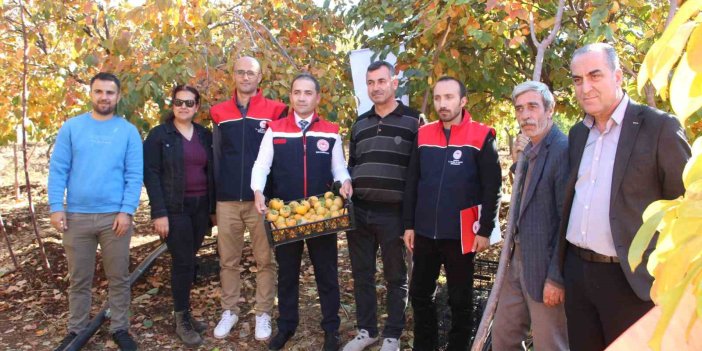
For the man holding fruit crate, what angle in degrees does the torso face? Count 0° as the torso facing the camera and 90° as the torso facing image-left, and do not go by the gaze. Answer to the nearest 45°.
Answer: approximately 0°

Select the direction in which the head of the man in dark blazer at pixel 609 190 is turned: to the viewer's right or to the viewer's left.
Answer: to the viewer's left

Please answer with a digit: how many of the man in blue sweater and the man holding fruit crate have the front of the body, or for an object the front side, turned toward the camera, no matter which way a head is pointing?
2

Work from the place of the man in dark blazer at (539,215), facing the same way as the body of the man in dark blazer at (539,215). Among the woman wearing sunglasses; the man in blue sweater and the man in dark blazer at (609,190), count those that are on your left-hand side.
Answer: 1

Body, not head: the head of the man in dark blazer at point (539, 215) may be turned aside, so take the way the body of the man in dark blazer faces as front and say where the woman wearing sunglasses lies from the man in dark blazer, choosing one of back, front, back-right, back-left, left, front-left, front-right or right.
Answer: front-right

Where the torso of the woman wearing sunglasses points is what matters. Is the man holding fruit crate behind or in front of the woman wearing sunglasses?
in front

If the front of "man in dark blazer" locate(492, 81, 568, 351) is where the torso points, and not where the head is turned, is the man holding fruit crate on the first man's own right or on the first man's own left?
on the first man's own right

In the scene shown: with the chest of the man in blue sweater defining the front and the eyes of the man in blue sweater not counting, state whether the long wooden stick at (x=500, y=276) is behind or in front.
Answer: in front
